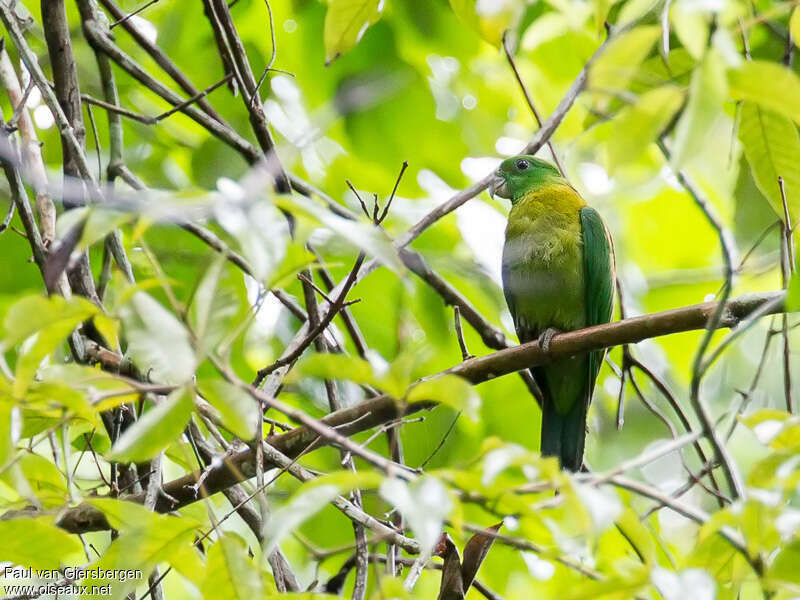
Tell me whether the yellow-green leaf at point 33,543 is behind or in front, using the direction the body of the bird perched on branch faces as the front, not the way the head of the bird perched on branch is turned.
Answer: in front

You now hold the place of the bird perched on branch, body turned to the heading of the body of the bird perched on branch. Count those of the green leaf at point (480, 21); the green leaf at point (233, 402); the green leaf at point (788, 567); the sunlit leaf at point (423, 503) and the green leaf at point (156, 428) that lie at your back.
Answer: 0

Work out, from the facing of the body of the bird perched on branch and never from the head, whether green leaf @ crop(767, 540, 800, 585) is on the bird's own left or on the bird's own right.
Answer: on the bird's own left

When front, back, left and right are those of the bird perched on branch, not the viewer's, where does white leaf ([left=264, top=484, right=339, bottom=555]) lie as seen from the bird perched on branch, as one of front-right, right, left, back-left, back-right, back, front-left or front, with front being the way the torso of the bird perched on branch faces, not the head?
front-left

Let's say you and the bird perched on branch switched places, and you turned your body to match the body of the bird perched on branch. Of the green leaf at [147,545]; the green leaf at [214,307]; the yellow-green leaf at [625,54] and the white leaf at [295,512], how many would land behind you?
0

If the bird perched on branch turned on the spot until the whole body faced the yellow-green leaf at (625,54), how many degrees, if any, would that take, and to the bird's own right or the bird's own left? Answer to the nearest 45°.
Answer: approximately 45° to the bird's own left

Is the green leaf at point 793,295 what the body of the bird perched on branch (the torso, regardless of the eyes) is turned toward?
no

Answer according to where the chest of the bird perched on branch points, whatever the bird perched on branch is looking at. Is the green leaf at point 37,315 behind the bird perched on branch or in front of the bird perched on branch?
in front

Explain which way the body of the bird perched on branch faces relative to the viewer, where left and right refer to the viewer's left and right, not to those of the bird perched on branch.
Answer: facing the viewer and to the left of the viewer
